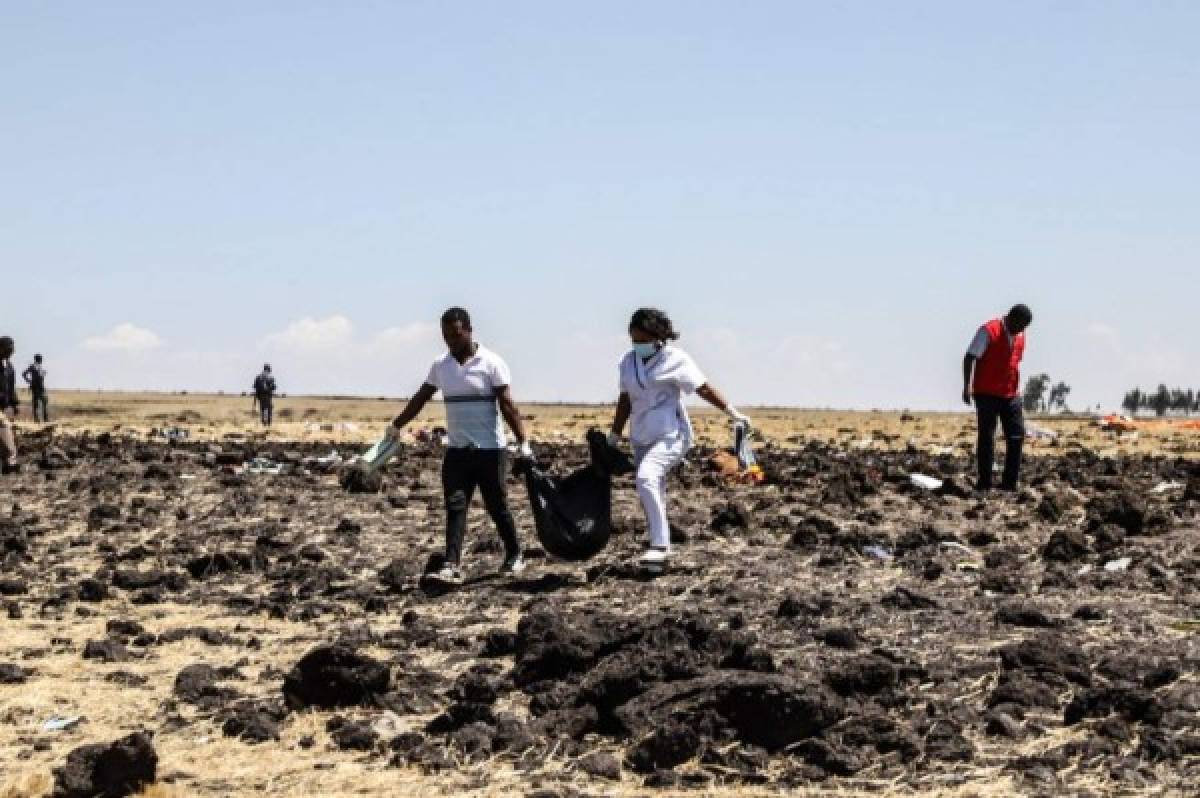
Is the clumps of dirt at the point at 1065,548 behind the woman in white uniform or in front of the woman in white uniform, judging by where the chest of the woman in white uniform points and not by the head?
behind

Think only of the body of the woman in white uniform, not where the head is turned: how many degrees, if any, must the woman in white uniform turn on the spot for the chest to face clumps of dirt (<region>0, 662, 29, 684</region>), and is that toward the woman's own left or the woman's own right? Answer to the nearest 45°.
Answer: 0° — they already face it

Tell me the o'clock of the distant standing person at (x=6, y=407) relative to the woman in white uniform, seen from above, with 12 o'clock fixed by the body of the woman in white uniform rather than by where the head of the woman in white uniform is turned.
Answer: The distant standing person is roughly at 3 o'clock from the woman in white uniform.

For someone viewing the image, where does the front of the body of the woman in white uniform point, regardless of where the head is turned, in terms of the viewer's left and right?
facing the viewer and to the left of the viewer

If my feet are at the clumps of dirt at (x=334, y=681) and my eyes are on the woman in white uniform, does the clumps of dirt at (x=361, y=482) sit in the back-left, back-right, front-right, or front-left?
front-left

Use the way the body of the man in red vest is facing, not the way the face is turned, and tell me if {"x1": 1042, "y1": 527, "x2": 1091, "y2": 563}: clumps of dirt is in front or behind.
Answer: in front

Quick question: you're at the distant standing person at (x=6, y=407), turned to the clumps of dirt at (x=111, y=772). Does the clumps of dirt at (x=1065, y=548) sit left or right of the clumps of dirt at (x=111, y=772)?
left

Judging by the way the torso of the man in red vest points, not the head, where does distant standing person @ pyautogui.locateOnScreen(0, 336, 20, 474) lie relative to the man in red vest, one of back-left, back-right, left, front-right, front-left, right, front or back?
back-right

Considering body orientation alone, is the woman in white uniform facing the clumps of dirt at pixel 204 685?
yes

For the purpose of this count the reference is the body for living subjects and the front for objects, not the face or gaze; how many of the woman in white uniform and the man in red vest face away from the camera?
0

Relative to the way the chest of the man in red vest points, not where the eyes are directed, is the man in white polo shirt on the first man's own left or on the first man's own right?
on the first man's own right
